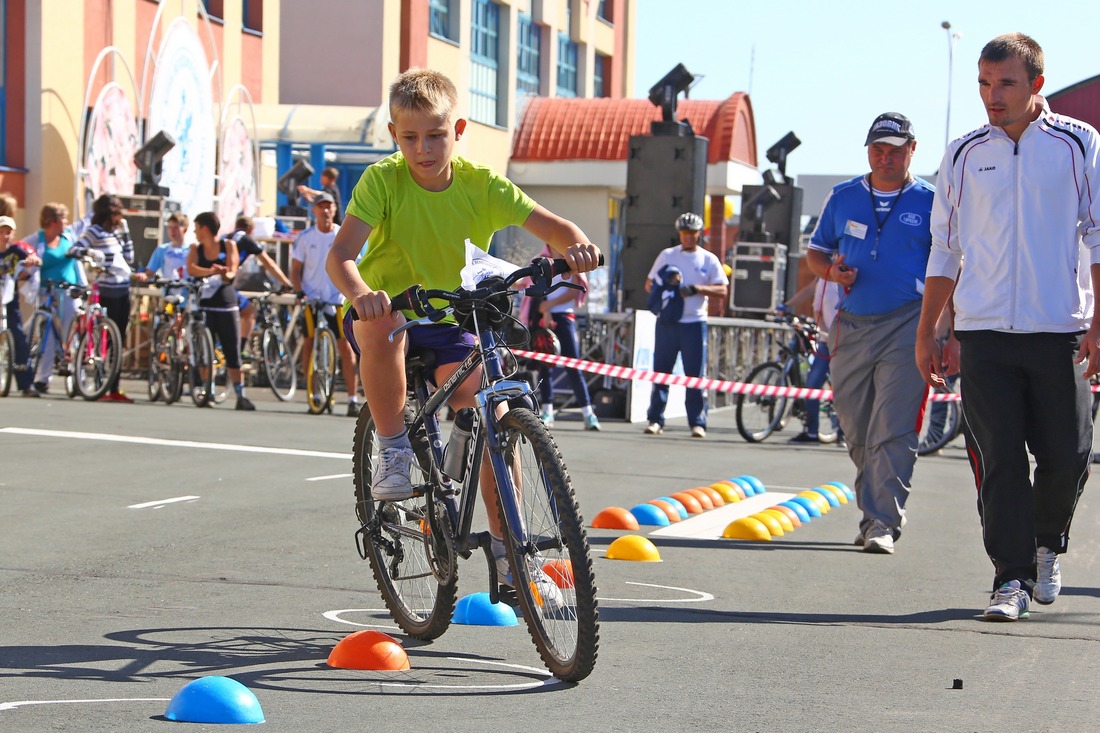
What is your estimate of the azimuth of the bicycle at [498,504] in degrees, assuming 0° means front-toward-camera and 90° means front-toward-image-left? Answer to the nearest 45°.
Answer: approximately 315°

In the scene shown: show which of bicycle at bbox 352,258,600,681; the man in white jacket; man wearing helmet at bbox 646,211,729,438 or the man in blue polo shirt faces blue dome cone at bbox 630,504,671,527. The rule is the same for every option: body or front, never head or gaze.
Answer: the man wearing helmet

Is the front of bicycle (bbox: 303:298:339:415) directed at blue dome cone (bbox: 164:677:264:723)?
yes

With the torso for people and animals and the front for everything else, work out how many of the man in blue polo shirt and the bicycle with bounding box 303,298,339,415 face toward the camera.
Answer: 2

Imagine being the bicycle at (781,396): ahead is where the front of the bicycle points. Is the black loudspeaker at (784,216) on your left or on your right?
on your right

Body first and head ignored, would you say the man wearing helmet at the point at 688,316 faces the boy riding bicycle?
yes

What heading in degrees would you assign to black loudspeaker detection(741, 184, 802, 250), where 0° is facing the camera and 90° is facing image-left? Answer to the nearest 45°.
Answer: approximately 45°

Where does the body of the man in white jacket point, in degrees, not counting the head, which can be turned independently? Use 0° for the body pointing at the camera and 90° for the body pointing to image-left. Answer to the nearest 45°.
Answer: approximately 0°

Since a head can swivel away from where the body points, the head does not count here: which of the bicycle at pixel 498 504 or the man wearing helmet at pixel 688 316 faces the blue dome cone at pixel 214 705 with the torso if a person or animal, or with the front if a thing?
the man wearing helmet
